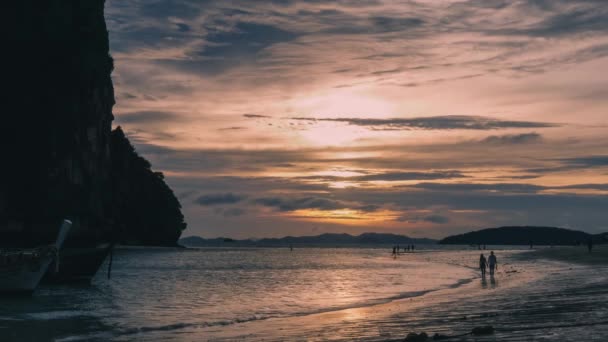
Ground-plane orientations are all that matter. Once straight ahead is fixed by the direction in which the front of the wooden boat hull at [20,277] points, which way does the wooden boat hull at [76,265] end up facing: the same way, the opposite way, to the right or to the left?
the same way

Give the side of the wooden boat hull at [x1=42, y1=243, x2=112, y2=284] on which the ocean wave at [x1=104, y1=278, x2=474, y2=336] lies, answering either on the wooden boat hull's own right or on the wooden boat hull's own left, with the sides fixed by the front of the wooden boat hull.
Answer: on the wooden boat hull's own right

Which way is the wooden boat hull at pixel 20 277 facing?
to the viewer's right

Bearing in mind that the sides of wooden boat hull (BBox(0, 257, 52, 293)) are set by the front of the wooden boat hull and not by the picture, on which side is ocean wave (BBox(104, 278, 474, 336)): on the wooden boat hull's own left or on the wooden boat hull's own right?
on the wooden boat hull's own right

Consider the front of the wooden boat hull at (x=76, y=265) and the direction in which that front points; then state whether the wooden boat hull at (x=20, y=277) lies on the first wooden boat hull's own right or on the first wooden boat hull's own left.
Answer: on the first wooden boat hull's own right

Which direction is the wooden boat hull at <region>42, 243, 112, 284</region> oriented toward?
to the viewer's right

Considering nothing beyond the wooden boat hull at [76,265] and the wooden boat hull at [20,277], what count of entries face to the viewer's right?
2

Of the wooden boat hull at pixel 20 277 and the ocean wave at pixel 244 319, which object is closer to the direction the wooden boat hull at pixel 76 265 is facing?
the ocean wave
